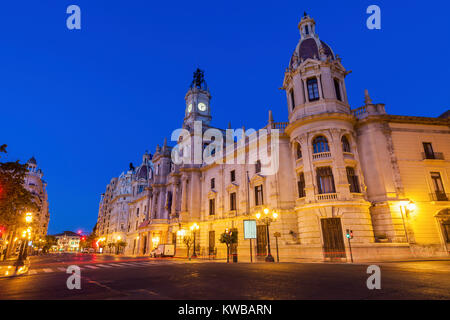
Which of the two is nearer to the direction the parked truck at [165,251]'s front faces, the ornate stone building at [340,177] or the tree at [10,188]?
the tree

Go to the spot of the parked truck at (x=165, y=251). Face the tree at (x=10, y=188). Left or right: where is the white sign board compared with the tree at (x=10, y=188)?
left

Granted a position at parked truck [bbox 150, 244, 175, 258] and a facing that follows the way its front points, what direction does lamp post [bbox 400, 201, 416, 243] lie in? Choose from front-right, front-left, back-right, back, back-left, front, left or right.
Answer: back-left

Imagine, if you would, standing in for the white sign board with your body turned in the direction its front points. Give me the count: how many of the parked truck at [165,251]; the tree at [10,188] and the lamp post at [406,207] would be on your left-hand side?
1

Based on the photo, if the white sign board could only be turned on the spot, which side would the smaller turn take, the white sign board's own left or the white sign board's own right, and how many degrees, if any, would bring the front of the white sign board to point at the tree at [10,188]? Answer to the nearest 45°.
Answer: approximately 45° to the white sign board's own right

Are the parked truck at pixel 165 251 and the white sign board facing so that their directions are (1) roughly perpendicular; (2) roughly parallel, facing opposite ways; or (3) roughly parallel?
roughly perpendicular

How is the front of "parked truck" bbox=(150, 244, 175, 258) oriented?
to the viewer's left

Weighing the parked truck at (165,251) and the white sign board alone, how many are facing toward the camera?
1

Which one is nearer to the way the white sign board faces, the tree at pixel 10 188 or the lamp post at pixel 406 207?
the tree

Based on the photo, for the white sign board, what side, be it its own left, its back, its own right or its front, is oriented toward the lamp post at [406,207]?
left
